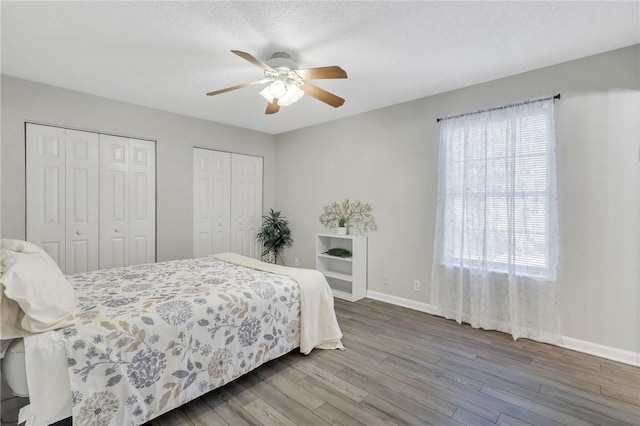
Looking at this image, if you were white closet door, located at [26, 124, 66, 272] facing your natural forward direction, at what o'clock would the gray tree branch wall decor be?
The gray tree branch wall decor is roughly at 10 o'clock from the white closet door.

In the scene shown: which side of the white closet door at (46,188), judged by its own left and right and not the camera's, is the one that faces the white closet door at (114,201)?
left

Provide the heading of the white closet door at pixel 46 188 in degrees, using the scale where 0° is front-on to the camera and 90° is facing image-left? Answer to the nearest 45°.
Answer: approximately 0°

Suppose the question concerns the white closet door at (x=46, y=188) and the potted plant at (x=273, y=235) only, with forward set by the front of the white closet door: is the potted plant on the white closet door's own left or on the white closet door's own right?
on the white closet door's own left

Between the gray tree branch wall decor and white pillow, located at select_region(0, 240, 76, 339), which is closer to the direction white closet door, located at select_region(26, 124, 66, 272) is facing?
the white pillow

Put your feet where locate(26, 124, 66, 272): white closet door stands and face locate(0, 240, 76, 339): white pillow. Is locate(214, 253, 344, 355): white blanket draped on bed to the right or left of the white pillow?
left

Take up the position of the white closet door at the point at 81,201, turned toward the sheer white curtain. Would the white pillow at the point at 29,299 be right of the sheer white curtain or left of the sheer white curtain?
right

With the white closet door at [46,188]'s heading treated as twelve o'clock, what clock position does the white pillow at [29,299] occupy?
The white pillow is roughly at 12 o'clock from the white closet door.

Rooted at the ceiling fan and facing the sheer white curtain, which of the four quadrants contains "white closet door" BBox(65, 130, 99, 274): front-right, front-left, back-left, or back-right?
back-left
